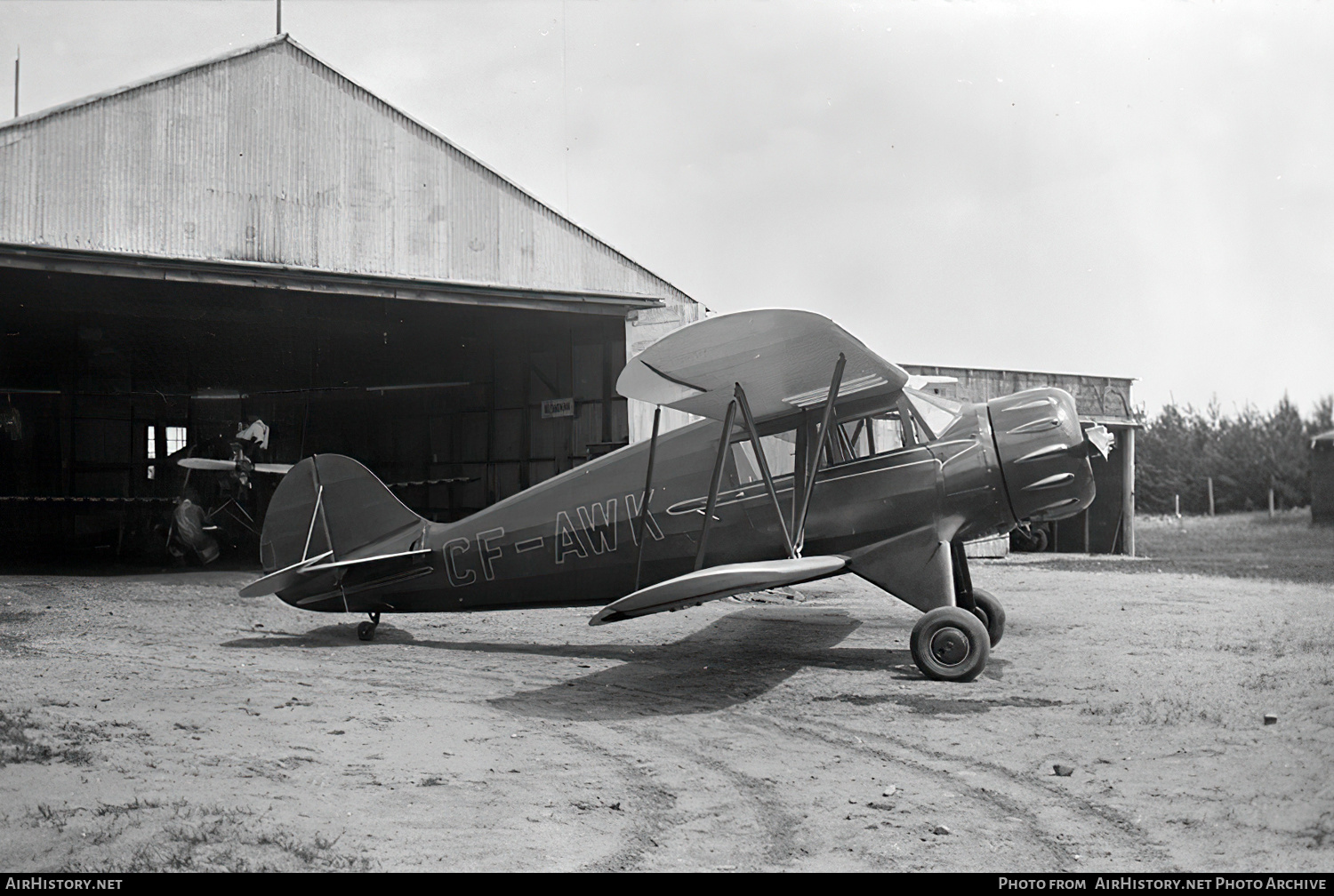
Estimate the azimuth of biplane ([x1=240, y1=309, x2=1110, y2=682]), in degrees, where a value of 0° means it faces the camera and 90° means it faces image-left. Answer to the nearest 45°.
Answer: approximately 270°

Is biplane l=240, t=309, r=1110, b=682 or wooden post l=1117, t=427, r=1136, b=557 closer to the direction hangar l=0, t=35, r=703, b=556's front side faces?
the biplane

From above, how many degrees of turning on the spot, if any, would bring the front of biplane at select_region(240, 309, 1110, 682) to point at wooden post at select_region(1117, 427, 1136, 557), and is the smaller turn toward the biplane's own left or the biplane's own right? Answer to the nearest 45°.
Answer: approximately 45° to the biplane's own left

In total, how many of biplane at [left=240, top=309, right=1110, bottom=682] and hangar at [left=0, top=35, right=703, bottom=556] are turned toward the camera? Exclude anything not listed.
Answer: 1

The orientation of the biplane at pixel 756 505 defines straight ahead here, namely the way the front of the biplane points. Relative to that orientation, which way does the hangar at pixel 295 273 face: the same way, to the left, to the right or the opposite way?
to the right

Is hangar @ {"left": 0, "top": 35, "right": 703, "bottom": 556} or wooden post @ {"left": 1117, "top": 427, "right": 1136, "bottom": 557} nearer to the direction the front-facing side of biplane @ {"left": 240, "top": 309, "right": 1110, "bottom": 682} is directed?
the wooden post

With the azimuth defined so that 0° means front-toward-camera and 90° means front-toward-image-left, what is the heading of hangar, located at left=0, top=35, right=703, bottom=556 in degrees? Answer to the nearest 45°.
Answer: approximately 0°

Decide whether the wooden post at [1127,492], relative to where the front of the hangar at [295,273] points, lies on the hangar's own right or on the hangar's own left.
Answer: on the hangar's own left
